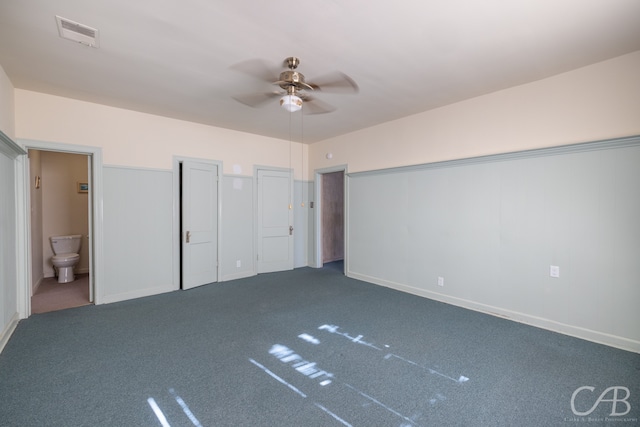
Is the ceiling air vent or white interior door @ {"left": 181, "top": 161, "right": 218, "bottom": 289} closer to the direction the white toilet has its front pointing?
the ceiling air vent

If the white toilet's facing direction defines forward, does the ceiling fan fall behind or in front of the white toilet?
in front

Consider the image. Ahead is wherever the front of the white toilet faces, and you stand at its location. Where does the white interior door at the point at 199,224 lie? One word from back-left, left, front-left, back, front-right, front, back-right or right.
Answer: front-left

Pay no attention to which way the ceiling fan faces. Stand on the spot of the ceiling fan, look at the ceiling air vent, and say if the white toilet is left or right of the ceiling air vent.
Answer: right

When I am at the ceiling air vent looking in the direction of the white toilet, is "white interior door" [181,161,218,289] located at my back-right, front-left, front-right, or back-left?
front-right

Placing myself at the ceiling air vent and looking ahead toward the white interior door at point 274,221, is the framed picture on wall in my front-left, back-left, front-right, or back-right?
front-left

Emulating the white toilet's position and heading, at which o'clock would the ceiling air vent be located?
The ceiling air vent is roughly at 12 o'clock from the white toilet.

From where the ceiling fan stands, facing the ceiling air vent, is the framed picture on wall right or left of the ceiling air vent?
right

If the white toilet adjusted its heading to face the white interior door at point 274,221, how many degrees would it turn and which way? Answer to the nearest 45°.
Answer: approximately 45° to its left

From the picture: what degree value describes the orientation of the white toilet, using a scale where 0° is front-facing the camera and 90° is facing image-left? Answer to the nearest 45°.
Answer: approximately 0°
